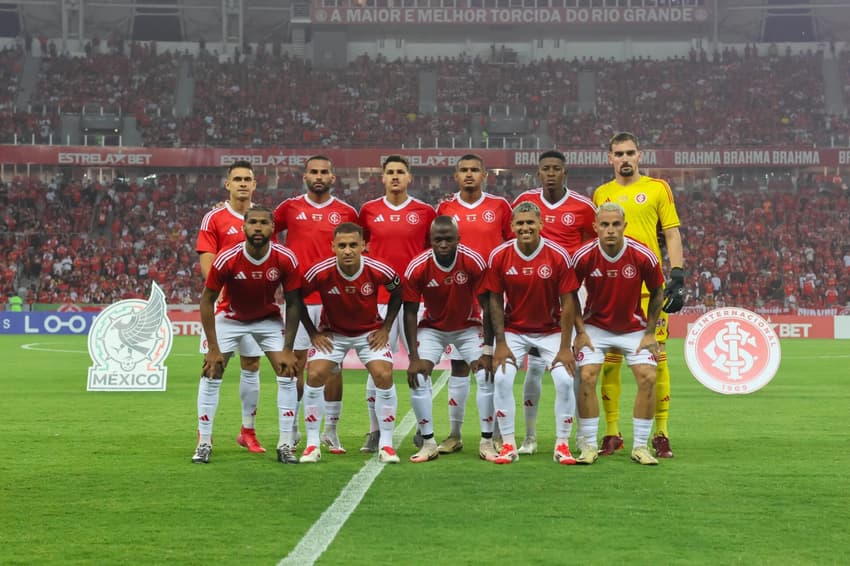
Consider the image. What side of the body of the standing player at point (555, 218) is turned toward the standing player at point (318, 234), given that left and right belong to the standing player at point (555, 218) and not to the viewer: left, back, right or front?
right

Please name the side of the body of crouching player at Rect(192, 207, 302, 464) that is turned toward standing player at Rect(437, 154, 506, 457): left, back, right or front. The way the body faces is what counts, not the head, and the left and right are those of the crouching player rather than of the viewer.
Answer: left

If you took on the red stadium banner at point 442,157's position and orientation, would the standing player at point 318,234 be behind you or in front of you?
in front

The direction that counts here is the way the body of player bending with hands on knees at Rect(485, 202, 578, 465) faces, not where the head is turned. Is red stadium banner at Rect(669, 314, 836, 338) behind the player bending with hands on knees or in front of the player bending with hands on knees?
behind

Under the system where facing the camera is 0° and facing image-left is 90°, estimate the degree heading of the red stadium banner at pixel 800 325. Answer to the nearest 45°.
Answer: approximately 0°

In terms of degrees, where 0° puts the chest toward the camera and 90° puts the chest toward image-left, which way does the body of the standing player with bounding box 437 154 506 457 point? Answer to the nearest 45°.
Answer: approximately 0°
